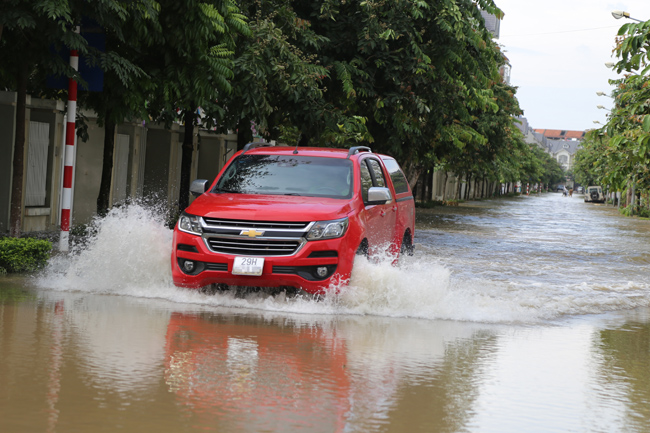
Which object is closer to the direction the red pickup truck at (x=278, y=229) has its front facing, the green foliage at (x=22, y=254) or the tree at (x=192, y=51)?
the green foliage

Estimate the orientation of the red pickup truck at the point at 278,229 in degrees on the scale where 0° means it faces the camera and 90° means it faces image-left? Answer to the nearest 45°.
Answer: approximately 45°

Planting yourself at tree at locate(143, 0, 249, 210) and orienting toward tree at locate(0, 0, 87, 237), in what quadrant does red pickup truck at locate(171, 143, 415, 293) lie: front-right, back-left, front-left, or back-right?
front-left

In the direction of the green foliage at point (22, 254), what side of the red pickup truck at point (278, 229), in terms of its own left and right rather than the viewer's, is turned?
right

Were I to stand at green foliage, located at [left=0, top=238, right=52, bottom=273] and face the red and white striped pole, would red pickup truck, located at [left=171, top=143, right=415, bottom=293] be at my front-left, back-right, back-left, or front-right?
back-right

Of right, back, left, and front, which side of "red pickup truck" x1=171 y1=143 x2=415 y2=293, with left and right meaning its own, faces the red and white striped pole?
right

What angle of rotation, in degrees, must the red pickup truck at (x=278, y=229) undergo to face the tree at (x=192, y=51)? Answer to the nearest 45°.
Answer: approximately 135° to its right

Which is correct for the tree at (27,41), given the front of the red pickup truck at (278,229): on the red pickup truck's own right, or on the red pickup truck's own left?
on the red pickup truck's own right
